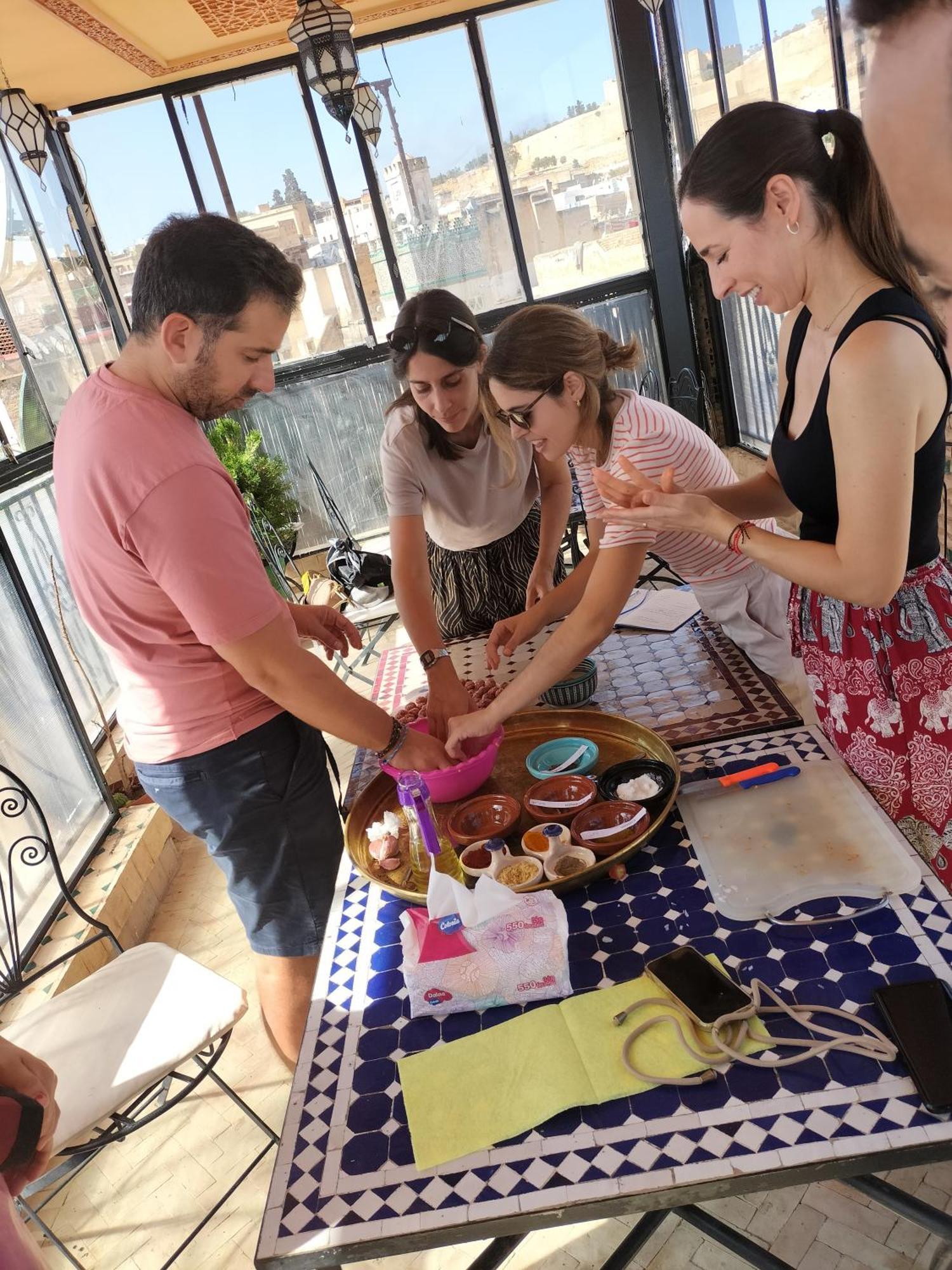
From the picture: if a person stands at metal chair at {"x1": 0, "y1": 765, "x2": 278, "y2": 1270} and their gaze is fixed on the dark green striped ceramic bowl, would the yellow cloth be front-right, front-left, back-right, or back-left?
front-right

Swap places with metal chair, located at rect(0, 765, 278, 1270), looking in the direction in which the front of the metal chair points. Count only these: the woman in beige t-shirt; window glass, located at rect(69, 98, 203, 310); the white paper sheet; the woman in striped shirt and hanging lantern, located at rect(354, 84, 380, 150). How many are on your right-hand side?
0

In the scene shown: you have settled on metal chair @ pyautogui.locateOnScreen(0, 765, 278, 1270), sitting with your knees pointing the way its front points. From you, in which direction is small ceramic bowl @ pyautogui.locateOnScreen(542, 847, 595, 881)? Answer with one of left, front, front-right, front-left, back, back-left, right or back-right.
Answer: front

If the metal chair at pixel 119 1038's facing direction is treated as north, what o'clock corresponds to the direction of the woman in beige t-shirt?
The woman in beige t-shirt is roughly at 10 o'clock from the metal chair.

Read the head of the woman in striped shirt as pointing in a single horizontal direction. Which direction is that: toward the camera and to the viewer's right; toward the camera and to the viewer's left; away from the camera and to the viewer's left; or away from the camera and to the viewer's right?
toward the camera and to the viewer's left

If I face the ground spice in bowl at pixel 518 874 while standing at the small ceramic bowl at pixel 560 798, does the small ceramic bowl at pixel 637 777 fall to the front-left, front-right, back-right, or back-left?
back-left

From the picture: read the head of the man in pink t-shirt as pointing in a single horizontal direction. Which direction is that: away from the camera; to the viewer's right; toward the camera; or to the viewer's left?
to the viewer's right

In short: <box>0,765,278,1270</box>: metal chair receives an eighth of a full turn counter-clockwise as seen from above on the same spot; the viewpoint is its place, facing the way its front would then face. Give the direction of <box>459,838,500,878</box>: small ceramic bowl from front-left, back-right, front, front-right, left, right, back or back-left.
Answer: front-right

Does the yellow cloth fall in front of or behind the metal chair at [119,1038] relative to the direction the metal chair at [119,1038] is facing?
in front

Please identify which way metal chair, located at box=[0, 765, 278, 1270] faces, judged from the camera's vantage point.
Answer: facing the viewer and to the right of the viewer

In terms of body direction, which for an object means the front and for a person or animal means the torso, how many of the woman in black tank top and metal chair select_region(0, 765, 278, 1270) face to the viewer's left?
1

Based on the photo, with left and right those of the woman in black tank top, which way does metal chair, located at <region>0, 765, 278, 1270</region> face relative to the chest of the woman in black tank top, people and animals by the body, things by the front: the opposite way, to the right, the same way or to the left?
the opposite way

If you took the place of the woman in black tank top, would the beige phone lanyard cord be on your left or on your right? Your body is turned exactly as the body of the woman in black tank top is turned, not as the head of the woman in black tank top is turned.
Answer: on your left

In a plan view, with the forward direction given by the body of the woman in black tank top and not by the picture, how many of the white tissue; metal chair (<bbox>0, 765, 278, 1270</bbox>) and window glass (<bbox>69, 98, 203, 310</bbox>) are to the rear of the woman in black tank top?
0

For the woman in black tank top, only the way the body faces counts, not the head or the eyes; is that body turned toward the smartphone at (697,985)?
no

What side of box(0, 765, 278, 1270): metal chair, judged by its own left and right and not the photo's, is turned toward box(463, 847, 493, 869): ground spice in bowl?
front

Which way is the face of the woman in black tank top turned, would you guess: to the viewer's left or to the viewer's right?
to the viewer's left

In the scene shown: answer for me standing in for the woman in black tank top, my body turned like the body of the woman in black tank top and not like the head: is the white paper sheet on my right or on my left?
on my right

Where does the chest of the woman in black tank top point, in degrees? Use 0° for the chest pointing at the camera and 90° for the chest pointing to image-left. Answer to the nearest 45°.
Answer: approximately 90°

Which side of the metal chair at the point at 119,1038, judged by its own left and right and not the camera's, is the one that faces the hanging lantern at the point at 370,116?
left
